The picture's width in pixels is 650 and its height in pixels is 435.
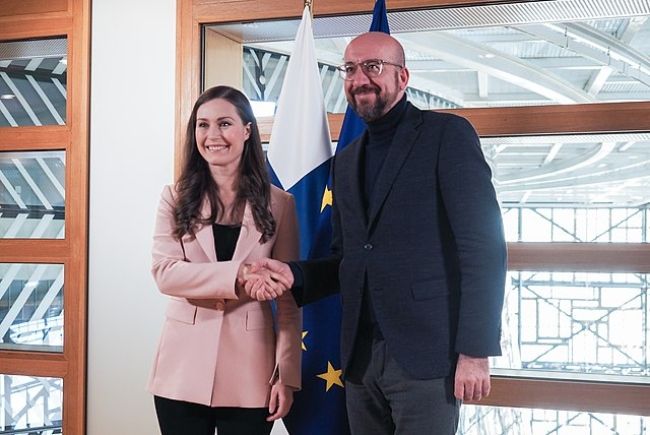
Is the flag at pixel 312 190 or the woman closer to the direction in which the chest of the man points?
the woman

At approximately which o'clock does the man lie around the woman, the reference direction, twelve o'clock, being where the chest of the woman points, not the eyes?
The man is roughly at 10 o'clock from the woman.

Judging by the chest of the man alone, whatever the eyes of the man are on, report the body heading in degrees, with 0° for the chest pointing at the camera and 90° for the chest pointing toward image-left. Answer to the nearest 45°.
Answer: approximately 45°

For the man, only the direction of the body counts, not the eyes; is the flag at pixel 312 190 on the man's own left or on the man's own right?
on the man's own right

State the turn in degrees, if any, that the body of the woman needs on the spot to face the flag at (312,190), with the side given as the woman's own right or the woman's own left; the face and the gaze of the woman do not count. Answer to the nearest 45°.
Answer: approximately 135° to the woman's own left

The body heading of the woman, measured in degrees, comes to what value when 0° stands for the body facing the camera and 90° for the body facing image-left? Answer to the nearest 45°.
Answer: approximately 0°

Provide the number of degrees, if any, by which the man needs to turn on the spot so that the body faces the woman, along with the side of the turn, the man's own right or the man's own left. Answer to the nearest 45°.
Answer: approximately 45° to the man's own right

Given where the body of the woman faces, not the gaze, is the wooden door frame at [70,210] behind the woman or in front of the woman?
behind
